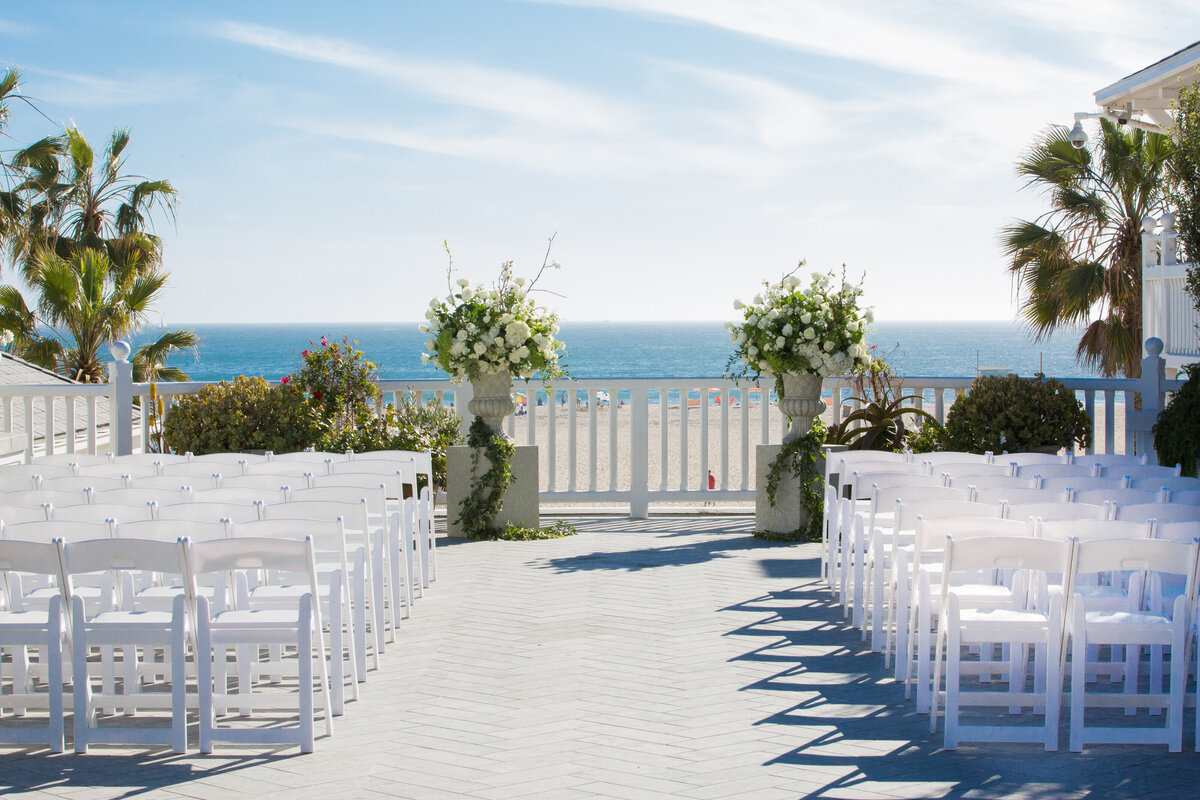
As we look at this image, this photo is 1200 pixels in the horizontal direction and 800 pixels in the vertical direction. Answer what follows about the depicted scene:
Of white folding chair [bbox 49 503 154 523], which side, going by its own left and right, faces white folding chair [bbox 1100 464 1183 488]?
right

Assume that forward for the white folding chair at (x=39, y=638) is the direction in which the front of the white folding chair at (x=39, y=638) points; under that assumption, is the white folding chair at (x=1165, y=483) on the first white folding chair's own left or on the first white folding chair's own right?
on the first white folding chair's own right

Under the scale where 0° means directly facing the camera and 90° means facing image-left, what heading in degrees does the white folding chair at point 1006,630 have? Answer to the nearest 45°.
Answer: approximately 180°

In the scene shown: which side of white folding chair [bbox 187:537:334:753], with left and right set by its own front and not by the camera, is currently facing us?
back

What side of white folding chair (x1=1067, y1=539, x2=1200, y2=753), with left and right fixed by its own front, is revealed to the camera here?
back

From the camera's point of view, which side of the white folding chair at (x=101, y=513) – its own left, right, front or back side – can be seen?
back

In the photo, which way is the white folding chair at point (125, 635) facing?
away from the camera

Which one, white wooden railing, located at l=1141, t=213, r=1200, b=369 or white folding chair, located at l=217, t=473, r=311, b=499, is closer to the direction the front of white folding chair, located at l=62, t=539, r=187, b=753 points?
the white folding chair

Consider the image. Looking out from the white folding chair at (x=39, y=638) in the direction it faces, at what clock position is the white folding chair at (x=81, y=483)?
the white folding chair at (x=81, y=483) is roughly at 12 o'clock from the white folding chair at (x=39, y=638).

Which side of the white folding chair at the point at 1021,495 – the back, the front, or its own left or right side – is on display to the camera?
back

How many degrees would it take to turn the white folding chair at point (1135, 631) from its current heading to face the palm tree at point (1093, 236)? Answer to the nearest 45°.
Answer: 0° — it already faces it

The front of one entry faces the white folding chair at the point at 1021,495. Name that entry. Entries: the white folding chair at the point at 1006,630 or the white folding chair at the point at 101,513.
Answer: the white folding chair at the point at 1006,630

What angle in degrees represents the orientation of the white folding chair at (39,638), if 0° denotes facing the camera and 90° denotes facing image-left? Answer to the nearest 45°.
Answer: approximately 180°
